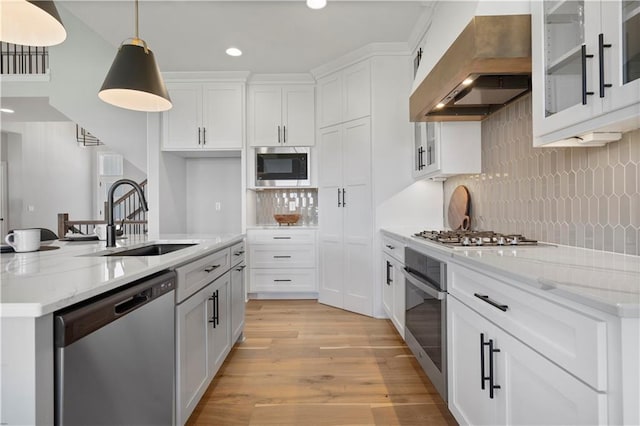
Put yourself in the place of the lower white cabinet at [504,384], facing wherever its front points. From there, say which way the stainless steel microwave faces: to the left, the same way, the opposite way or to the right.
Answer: to the left

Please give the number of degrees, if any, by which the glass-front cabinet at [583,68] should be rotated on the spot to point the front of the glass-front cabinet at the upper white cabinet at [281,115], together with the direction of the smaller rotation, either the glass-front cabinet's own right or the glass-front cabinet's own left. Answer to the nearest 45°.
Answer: approximately 90° to the glass-front cabinet's own right

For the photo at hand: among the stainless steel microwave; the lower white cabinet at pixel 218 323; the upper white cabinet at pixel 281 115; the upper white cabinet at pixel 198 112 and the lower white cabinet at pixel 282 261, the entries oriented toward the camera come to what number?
4

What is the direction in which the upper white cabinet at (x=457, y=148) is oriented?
to the viewer's left

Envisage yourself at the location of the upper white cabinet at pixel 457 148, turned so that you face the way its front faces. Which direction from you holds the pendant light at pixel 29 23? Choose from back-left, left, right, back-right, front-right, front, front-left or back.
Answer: front-left

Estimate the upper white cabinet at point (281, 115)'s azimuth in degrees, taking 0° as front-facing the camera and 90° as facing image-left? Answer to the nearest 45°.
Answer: approximately 0°

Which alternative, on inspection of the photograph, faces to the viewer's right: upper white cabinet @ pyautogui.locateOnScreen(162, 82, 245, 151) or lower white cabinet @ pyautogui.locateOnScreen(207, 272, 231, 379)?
the lower white cabinet

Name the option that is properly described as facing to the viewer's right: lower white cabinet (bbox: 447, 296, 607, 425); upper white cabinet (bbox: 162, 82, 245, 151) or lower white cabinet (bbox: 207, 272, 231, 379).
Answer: lower white cabinet (bbox: 207, 272, 231, 379)

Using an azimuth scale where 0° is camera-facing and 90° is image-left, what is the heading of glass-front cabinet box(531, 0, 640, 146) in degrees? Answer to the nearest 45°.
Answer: approximately 45°

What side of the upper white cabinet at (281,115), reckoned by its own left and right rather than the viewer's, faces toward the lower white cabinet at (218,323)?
front

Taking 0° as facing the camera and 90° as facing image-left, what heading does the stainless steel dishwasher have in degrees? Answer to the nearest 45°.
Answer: approximately 315°
